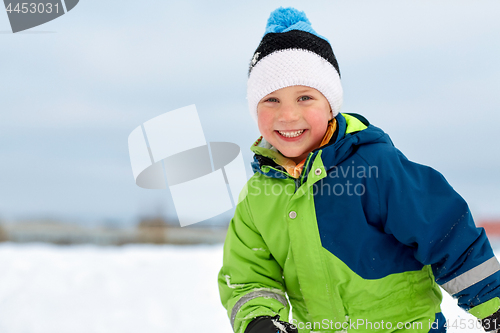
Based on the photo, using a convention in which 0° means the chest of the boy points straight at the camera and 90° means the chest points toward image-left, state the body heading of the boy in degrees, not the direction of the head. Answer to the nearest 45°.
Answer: approximately 45°
